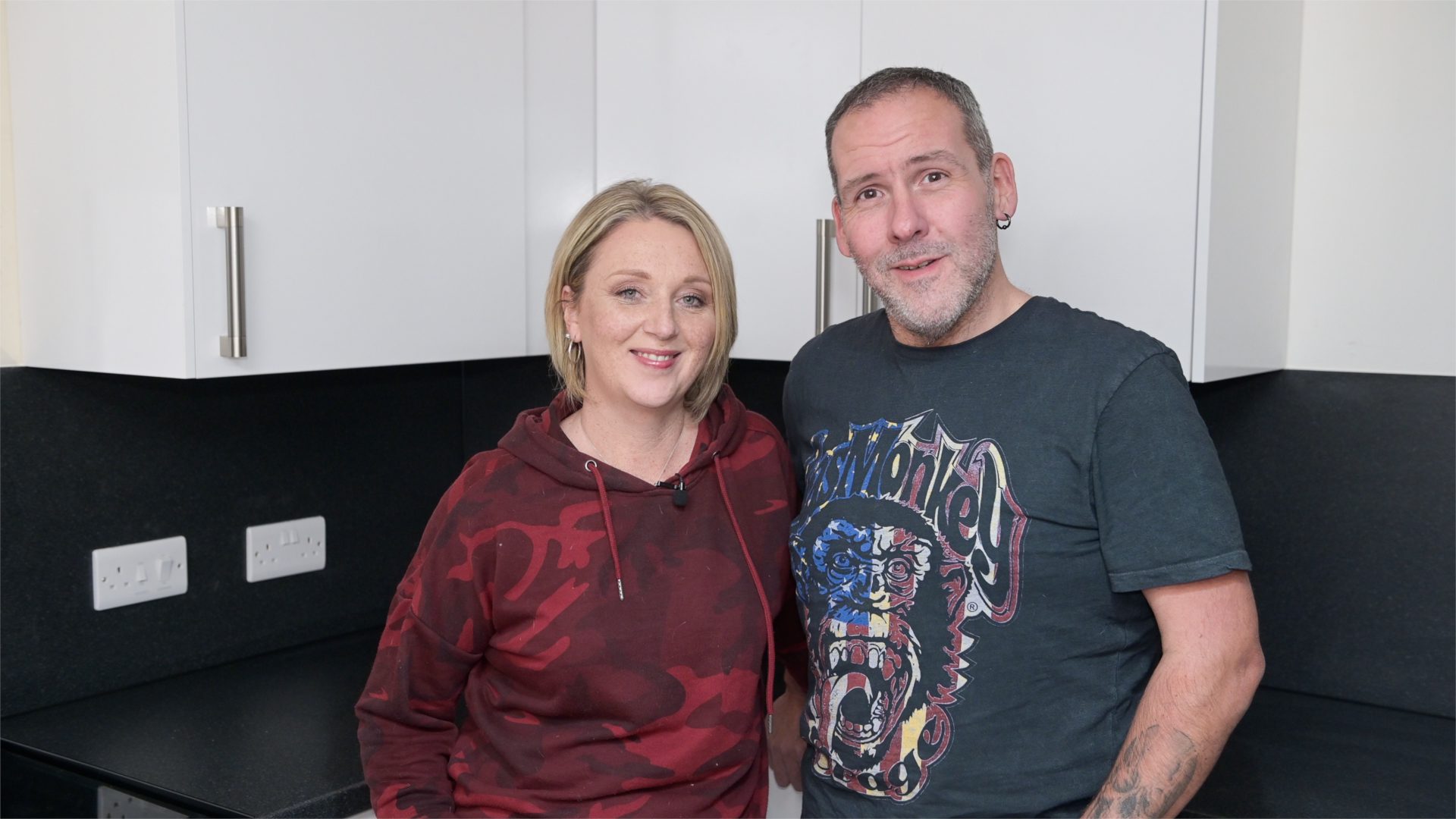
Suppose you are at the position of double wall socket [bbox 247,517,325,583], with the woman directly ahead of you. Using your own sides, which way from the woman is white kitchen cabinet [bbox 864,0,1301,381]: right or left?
left

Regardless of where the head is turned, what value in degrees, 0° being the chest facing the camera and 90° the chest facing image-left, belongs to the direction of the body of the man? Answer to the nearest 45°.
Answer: approximately 45°

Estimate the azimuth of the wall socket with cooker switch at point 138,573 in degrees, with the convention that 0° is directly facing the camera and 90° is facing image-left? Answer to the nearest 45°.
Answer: approximately 315°

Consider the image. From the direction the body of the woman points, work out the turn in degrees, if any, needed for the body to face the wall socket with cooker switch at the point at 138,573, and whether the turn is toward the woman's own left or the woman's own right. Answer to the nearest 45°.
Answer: approximately 180°
